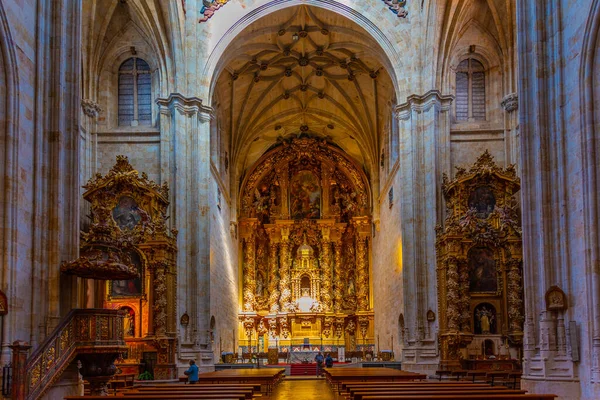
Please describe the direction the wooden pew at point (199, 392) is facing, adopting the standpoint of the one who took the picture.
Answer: facing away from the viewer

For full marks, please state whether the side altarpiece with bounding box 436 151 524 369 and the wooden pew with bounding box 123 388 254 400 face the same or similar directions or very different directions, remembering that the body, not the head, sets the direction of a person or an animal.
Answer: very different directions

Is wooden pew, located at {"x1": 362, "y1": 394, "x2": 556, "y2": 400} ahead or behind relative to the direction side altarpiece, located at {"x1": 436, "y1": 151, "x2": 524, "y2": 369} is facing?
ahead

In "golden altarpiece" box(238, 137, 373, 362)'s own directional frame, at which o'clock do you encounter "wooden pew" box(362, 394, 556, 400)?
The wooden pew is roughly at 12 o'clock from the golden altarpiece.

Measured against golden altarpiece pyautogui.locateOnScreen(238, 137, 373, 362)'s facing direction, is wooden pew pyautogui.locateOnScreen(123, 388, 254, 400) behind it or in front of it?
in front

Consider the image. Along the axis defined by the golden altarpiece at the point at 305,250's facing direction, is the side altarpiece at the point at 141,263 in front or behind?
in front
